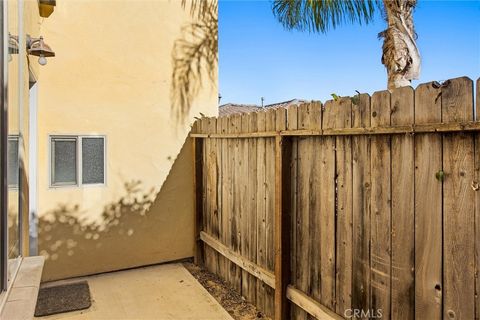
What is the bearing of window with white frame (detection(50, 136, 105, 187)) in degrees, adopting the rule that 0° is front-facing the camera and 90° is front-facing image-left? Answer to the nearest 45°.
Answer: approximately 0°

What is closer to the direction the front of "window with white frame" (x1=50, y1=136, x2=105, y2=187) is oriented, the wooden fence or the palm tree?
the wooden fence

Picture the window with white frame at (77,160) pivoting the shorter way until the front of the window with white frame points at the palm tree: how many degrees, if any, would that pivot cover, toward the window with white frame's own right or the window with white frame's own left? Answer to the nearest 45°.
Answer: approximately 90° to the window with white frame's own left
